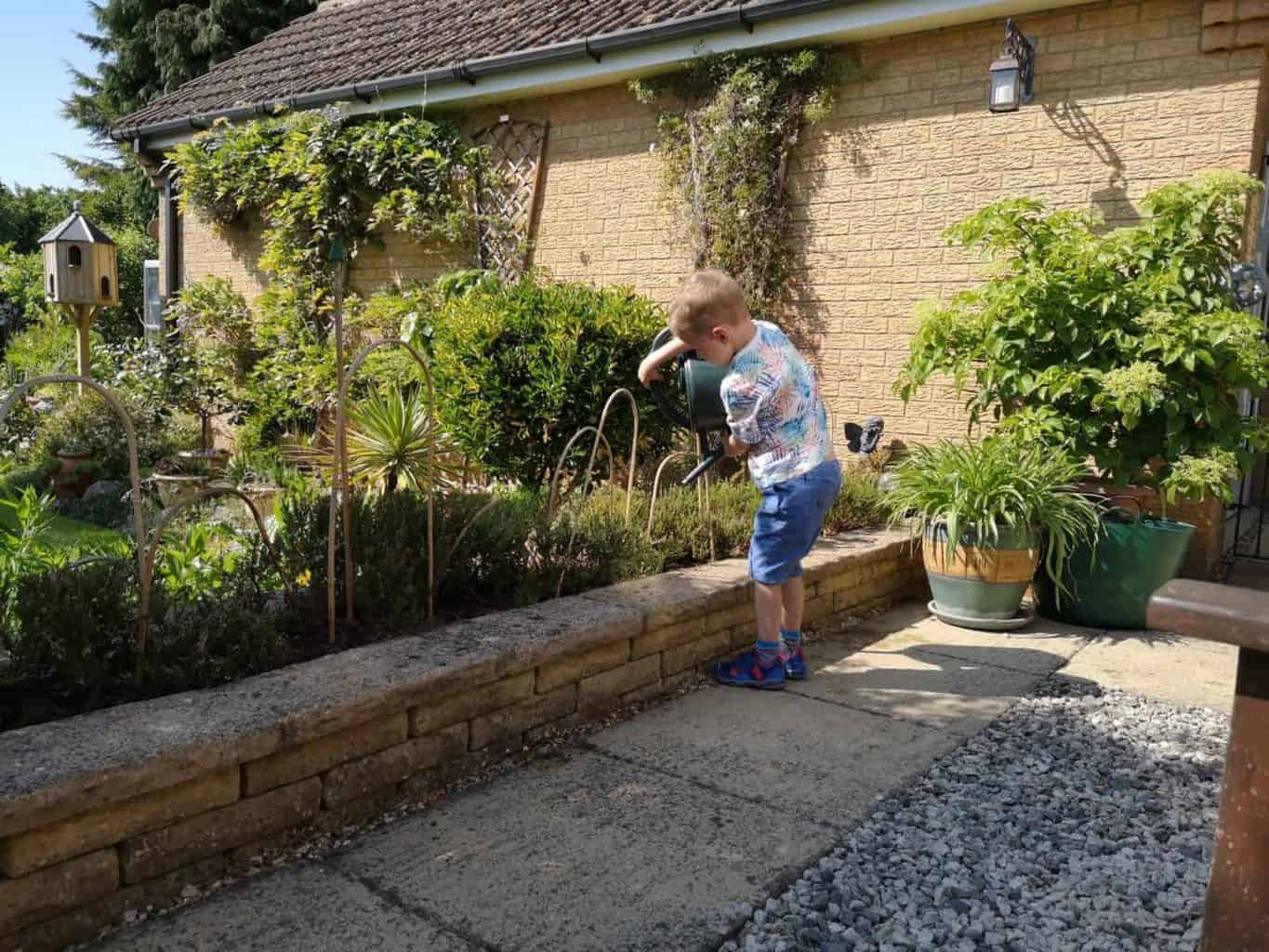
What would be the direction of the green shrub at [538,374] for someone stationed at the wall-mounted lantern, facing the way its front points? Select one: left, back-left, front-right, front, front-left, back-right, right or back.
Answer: front-right

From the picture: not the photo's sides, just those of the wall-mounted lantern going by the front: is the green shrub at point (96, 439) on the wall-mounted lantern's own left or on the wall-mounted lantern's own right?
on the wall-mounted lantern's own right

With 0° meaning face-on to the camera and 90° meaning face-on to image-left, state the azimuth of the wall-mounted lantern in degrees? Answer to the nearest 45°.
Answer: approximately 45°

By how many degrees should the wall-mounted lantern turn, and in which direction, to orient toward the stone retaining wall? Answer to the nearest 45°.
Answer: approximately 45° to its left

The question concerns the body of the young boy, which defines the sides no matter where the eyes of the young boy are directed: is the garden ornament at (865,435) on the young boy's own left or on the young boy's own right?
on the young boy's own right

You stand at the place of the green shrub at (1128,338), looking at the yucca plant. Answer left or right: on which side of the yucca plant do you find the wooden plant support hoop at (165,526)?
left

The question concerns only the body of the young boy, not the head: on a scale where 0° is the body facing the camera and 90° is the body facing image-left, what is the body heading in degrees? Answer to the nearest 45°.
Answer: approximately 90°

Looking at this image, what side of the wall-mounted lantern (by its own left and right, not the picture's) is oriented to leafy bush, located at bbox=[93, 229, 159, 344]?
right

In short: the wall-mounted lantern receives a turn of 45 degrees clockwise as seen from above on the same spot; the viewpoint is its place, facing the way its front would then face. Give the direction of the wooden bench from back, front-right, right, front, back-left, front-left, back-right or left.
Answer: left

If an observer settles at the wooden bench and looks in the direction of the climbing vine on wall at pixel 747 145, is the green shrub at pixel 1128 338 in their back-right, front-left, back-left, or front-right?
front-right

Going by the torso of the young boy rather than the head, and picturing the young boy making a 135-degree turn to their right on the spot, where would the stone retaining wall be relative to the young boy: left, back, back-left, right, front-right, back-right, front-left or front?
back

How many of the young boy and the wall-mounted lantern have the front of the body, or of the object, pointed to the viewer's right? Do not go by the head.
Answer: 0

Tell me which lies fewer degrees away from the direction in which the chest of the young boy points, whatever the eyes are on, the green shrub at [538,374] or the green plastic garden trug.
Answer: the green shrub

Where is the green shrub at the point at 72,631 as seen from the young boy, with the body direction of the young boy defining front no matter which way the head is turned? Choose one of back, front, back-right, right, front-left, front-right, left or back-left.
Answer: front-left
